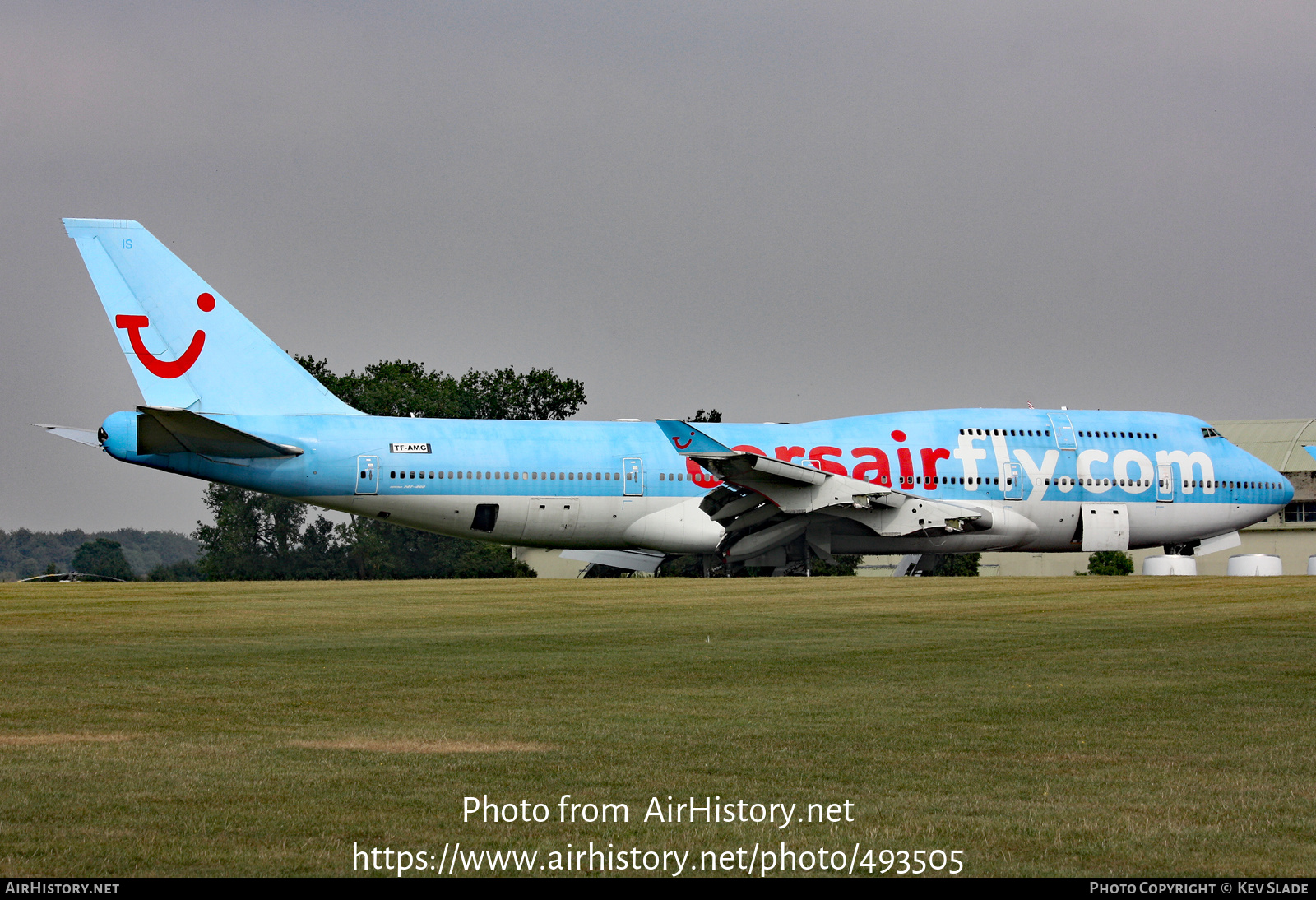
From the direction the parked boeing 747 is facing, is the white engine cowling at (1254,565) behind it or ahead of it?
ahead

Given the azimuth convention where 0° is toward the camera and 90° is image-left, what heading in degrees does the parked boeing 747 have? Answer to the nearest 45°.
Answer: approximately 270°
